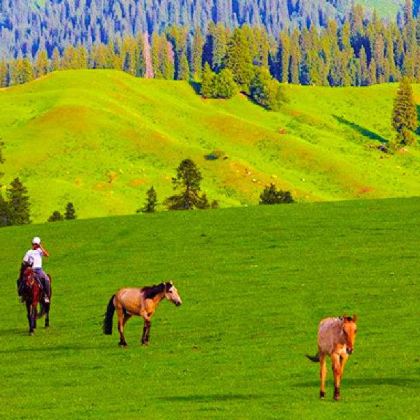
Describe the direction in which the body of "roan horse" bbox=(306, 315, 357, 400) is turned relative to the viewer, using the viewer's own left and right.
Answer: facing the viewer and to the right of the viewer

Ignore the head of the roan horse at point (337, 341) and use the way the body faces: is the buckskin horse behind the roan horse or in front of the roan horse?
behind
